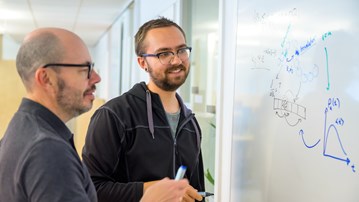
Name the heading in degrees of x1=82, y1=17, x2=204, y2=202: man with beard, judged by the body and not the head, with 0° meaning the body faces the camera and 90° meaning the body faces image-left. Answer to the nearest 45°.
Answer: approximately 315°

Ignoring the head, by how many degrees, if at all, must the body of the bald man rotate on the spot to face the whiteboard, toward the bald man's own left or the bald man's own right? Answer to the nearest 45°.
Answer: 0° — they already face it

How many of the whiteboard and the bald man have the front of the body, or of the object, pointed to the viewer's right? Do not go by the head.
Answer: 1

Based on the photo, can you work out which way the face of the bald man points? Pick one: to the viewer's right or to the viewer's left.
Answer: to the viewer's right

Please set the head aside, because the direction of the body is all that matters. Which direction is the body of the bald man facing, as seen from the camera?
to the viewer's right

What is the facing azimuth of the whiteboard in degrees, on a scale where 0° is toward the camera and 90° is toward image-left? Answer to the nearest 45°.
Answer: approximately 45°

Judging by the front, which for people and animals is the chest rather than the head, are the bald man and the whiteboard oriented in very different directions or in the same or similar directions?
very different directions

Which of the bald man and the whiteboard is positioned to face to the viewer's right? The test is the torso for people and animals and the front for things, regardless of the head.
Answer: the bald man

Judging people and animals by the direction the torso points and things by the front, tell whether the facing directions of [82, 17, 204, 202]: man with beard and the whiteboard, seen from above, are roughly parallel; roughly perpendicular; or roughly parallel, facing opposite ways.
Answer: roughly perpendicular

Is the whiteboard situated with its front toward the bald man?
yes
